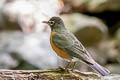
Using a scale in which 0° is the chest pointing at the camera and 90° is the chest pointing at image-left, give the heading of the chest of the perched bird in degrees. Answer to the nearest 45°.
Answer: approximately 90°
